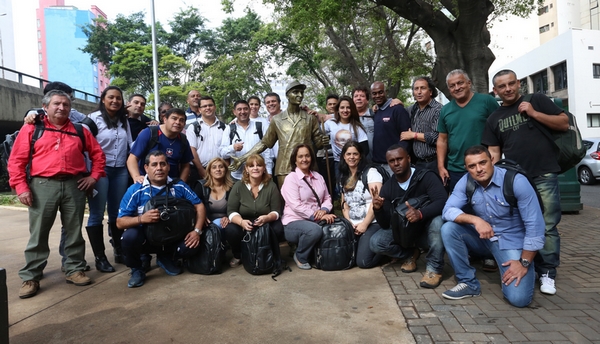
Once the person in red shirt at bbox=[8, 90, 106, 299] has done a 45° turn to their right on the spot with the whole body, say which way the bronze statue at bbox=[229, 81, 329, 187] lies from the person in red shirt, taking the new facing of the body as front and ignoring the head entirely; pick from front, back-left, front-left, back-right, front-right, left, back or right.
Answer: back-left

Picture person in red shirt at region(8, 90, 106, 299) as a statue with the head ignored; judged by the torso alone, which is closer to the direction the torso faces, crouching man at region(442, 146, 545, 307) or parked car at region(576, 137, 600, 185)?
the crouching man

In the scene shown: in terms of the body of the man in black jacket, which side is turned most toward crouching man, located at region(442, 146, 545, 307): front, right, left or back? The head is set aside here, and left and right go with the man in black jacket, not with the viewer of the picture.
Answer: left

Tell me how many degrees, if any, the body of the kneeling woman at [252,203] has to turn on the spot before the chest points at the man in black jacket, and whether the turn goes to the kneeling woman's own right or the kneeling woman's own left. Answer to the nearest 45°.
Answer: approximately 45° to the kneeling woman's own left

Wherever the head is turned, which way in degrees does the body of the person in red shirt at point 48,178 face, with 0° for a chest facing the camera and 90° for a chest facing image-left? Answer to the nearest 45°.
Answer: approximately 0°

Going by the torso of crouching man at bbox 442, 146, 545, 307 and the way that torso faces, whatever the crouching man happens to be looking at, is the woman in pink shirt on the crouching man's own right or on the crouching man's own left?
on the crouching man's own right

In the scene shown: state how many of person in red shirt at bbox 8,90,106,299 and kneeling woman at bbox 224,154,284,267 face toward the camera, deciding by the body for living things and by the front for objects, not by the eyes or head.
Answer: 2

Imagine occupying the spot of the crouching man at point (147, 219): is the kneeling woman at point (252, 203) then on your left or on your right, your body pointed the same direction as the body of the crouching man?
on your left

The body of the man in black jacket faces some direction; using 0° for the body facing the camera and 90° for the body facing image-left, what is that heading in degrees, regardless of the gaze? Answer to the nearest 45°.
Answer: approximately 45°
